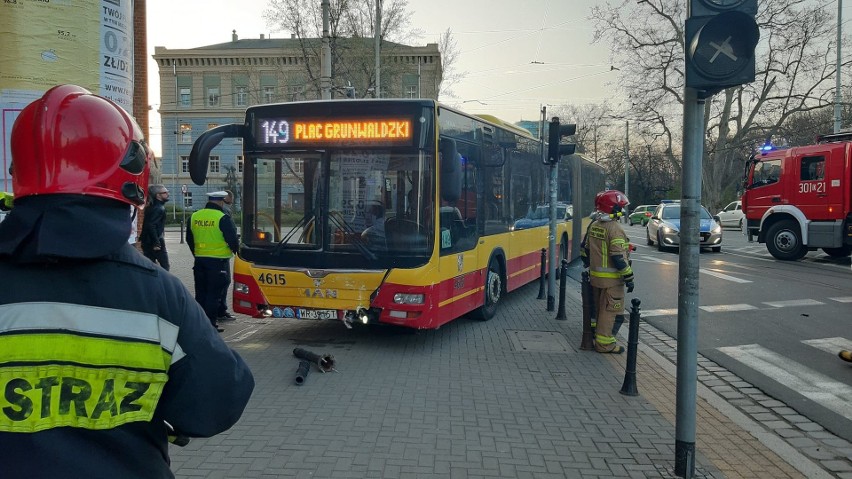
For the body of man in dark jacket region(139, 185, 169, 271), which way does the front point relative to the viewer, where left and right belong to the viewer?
facing to the right of the viewer

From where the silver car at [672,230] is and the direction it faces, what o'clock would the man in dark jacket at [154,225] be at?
The man in dark jacket is roughly at 2 o'clock from the silver car.

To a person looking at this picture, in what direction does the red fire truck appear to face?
facing to the left of the viewer

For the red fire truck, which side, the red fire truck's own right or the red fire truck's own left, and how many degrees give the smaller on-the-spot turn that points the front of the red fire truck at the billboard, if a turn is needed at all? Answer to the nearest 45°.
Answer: approximately 90° to the red fire truck's own left

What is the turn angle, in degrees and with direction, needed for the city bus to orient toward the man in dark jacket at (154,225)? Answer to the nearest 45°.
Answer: approximately 90° to its right

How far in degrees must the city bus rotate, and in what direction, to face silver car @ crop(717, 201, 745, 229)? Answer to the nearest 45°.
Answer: approximately 180°

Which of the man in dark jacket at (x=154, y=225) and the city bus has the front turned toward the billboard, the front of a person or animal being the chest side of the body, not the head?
the city bus

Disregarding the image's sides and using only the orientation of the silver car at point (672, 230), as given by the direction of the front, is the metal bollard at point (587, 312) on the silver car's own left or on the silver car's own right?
on the silver car's own right

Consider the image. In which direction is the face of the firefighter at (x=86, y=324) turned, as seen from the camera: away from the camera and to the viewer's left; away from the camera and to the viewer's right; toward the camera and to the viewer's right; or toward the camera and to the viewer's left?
away from the camera and to the viewer's right

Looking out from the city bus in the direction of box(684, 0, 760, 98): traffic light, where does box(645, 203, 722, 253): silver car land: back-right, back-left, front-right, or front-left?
back-left

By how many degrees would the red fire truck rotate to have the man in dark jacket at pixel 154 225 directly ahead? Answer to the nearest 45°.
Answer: approximately 45° to its left

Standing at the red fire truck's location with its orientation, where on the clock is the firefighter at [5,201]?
The firefighter is roughly at 9 o'clock from the red fire truck.

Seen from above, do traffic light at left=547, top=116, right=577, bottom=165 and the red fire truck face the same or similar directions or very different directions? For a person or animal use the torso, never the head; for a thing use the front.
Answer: very different directions
